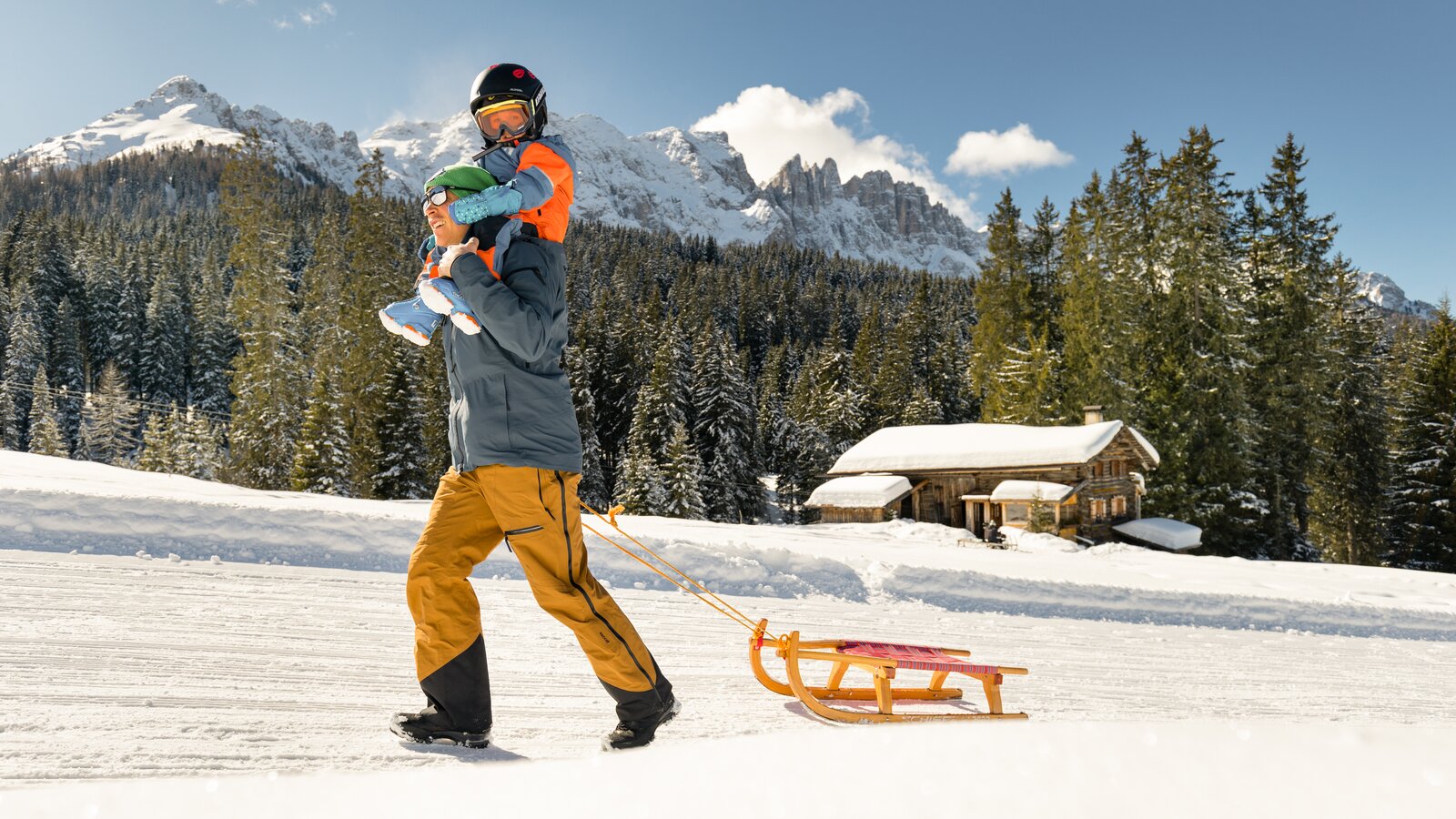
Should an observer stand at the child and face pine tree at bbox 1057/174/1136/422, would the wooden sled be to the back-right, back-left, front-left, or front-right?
front-right

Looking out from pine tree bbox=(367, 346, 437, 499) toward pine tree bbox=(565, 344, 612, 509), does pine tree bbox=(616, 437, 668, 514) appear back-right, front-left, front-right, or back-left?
front-right

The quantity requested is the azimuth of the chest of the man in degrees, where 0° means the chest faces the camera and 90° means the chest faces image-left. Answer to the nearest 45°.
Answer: approximately 90°

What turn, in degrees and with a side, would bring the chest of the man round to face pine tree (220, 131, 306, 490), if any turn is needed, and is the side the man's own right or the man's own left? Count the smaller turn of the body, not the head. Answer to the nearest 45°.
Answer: approximately 90° to the man's own right

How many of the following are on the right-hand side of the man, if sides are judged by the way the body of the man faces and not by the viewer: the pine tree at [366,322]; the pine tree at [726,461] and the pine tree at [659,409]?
3

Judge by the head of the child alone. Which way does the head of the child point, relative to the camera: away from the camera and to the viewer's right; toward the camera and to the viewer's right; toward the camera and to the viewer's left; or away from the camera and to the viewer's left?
toward the camera and to the viewer's left

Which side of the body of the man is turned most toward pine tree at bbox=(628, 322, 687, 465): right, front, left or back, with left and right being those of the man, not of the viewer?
right

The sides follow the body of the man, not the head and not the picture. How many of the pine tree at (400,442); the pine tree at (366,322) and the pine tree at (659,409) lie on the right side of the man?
3

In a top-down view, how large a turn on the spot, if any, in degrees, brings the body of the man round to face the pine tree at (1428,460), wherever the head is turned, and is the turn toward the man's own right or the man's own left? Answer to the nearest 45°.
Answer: approximately 135° to the man's own right

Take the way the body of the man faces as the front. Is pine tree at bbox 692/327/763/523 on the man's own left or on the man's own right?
on the man's own right

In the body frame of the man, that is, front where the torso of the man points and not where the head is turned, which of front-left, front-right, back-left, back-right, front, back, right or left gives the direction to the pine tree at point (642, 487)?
right

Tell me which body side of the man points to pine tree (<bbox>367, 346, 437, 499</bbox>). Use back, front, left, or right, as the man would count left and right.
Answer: right
